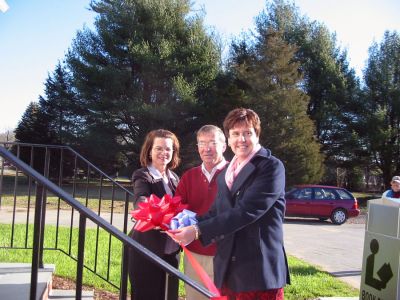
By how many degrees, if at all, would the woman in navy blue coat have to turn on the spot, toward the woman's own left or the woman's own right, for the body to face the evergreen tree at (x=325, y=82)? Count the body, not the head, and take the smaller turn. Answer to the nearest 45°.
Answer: approximately 135° to the woman's own right

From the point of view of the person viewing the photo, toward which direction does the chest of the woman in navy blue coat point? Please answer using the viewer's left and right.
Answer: facing the viewer and to the left of the viewer

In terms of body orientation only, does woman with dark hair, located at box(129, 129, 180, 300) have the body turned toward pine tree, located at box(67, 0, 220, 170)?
no

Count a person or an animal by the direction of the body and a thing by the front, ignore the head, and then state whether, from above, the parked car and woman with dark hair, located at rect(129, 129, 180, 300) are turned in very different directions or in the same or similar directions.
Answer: very different directions

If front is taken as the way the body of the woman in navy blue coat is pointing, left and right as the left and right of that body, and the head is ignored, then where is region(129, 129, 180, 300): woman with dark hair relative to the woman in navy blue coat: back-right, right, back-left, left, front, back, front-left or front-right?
right

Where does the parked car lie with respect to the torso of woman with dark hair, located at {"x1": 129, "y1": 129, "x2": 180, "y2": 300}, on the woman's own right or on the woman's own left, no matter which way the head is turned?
on the woman's own left

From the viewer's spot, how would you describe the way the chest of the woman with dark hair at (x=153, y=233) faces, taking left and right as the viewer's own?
facing the viewer and to the right of the viewer

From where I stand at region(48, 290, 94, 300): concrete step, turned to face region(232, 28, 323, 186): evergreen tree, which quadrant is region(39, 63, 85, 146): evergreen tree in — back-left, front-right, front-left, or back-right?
front-left

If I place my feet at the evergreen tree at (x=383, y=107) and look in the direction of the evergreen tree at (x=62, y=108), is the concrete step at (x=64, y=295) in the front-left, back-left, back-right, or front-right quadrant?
front-left

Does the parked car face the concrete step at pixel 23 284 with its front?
no

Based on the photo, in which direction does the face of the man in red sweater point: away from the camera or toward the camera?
toward the camera

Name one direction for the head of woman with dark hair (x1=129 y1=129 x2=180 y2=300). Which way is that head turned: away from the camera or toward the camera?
toward the camera
